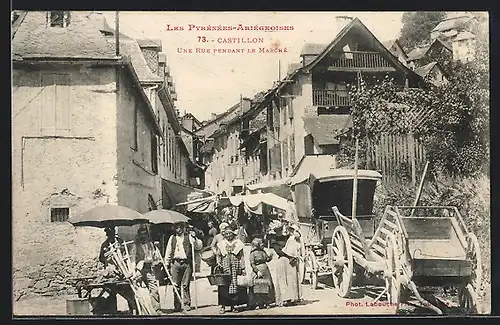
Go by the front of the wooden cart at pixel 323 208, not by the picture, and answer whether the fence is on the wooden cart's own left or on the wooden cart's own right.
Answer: on the wooden cart's own left

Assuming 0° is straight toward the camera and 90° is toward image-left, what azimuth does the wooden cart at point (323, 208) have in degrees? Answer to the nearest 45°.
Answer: approximately 0°
